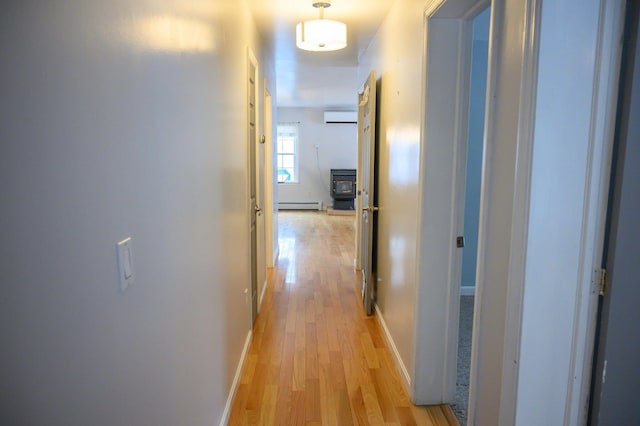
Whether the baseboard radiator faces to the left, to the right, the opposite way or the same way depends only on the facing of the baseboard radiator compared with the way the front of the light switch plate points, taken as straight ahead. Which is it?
to the right

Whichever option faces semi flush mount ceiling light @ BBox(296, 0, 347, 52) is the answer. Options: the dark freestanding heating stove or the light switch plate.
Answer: the dark freestanding heating stove

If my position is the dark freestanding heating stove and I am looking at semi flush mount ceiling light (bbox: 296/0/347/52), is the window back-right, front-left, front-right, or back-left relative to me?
back-right

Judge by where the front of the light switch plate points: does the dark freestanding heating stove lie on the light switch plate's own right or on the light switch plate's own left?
on the light switch plate's own left

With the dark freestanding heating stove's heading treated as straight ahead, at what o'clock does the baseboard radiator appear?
The baseboard radiator is roughly at 4 o'clock from the dark freestanding heating stove.

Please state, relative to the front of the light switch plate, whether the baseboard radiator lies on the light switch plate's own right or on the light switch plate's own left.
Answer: on the light switch plate's own left

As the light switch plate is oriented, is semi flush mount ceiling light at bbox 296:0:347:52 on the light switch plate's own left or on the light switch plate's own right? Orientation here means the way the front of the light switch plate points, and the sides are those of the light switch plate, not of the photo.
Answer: on the light switch plate's own left

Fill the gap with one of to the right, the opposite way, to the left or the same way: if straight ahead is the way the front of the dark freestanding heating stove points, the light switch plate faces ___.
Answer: to the left

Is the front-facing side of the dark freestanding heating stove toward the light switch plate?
yes

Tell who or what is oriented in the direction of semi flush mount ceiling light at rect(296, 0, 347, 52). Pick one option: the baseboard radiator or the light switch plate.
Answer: the baseboard radiator

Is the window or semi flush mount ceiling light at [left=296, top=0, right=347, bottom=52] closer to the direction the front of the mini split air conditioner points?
the semi flush mount ceiling light
